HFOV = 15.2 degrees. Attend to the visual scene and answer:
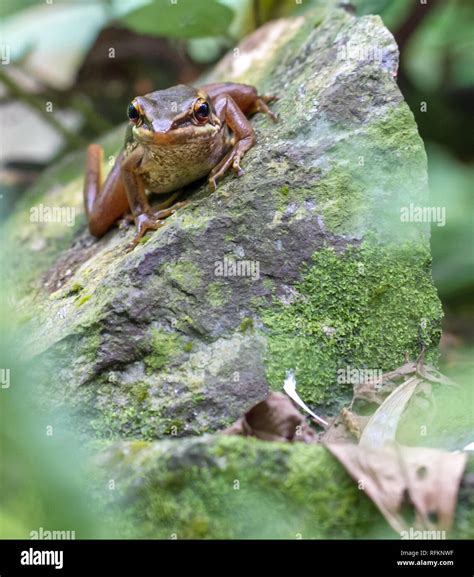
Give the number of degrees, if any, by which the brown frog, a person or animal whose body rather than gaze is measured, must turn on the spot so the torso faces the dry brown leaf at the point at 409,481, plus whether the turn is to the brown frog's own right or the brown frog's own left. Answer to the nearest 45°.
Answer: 0° — it already faces it

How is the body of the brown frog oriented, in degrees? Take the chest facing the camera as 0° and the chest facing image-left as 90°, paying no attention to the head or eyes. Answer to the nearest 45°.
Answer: approximately 0°
